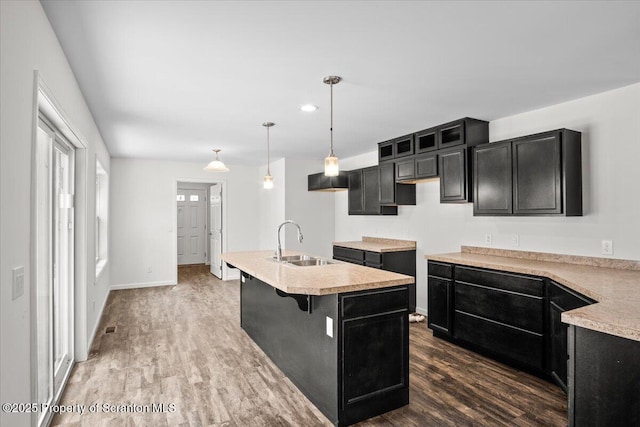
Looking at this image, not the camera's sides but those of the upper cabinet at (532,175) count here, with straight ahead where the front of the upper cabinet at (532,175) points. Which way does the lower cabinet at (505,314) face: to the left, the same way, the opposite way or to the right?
the same way

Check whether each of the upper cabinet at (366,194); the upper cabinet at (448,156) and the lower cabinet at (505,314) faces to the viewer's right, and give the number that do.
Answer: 0

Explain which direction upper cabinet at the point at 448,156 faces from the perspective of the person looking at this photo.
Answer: facing the viewer and to the left of the viewer

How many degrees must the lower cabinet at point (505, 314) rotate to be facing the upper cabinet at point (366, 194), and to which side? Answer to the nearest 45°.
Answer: approximately 90° to its right

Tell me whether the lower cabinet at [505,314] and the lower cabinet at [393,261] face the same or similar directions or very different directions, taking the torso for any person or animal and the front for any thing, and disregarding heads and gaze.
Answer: same or similar directions

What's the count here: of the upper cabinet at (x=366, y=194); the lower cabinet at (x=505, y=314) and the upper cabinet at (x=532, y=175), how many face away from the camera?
0

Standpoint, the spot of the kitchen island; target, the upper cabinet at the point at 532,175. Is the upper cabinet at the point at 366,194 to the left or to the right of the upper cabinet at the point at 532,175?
left

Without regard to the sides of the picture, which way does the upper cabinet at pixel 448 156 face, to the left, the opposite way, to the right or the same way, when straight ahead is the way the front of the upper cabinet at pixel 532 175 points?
the same way

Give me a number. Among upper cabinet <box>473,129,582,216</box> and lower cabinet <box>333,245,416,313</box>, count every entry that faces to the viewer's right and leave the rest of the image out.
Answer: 0

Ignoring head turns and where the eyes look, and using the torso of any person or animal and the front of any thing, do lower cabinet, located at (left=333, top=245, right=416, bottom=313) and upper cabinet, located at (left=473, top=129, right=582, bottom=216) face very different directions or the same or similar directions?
same or similar directions

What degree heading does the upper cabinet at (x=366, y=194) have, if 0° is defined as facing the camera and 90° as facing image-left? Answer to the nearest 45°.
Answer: approximately 45°

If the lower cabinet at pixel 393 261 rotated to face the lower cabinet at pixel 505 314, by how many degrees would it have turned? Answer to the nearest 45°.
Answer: approximately 90° to its left

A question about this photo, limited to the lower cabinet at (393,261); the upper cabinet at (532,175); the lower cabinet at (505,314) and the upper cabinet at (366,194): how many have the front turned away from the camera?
0

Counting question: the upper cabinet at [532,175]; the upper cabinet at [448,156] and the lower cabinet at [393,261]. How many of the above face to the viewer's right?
0

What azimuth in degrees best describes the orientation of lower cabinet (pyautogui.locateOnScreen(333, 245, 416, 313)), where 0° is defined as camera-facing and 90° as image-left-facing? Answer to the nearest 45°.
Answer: approximately 45°

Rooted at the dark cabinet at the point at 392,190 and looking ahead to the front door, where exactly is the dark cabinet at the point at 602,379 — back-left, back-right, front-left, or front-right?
back-left

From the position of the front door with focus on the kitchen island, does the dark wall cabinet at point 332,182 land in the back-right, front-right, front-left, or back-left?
front-left

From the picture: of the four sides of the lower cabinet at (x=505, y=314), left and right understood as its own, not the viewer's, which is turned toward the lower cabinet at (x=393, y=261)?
right

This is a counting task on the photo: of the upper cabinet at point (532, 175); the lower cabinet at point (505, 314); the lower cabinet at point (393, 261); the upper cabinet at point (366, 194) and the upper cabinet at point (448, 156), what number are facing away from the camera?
0
